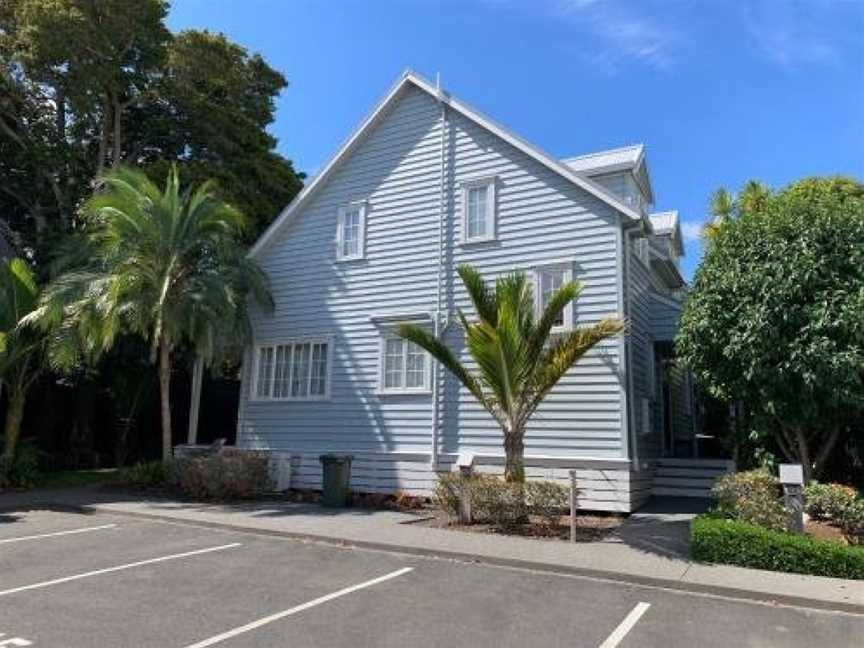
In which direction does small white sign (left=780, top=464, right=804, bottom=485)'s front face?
toward the camera

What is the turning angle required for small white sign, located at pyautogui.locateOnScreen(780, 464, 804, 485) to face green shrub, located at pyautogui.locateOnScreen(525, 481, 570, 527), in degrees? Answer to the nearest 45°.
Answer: approximately 90° to its right

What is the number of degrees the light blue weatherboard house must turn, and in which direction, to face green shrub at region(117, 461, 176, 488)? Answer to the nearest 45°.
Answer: approximately 180°

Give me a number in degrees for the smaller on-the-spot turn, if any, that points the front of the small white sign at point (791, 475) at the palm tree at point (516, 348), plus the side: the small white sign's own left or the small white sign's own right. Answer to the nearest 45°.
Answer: approximately 90° to the small white sign's own right

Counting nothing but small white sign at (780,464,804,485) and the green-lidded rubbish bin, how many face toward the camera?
2

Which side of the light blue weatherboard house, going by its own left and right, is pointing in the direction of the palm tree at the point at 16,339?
back

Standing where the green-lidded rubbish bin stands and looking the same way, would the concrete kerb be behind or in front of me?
in front

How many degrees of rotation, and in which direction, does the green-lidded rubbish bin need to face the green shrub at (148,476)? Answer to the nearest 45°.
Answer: approximately 135° to its right

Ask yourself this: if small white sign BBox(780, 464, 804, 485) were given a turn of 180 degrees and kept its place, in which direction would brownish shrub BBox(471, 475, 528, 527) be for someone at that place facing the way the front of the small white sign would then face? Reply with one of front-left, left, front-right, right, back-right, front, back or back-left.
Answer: left

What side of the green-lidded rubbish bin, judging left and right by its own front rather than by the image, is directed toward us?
front

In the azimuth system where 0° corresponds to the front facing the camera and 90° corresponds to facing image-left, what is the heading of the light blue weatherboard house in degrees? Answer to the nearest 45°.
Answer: approximately 270°
